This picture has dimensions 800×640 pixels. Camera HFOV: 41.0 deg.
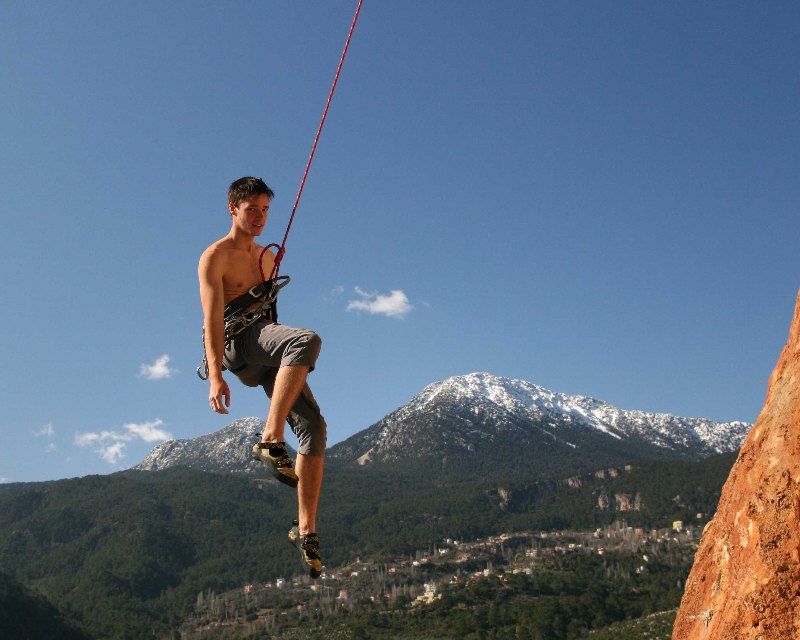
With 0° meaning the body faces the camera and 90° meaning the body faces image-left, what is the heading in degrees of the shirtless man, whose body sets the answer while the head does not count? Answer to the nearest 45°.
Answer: approximately 315°

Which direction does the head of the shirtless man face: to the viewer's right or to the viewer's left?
to the viewer's right
